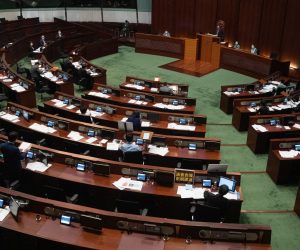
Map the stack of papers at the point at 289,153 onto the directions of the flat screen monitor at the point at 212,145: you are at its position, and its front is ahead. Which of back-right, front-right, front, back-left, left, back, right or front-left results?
left

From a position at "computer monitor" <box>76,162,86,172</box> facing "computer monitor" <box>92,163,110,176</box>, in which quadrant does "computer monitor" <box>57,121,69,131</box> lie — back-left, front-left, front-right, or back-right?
back-left

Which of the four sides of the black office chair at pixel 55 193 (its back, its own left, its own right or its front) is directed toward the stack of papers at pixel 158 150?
front

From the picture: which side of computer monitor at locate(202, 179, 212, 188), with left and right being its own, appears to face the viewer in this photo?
front

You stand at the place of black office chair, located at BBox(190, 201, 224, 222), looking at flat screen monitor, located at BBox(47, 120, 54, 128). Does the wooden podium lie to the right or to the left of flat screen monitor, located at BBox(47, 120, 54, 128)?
right

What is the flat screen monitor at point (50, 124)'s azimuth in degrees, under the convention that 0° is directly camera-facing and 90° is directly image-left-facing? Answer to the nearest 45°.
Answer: approximately 45°

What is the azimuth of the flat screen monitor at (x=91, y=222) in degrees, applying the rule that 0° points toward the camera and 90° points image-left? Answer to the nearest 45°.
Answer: approximately 45°

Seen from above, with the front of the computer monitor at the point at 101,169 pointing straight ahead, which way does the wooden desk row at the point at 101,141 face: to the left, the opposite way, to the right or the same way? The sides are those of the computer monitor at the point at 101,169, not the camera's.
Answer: the same way

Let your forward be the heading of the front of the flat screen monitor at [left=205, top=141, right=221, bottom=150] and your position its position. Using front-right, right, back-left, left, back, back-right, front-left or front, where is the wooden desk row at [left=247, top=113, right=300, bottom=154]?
back-left

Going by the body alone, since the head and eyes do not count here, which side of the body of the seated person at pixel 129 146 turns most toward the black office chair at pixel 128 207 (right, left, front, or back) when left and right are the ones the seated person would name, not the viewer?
back

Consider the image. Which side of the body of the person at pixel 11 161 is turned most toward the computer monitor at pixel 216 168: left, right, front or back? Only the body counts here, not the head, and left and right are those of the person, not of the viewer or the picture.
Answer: right

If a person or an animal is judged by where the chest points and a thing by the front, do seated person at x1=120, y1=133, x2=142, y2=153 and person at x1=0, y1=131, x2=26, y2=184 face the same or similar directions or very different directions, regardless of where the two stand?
same or similar directions
